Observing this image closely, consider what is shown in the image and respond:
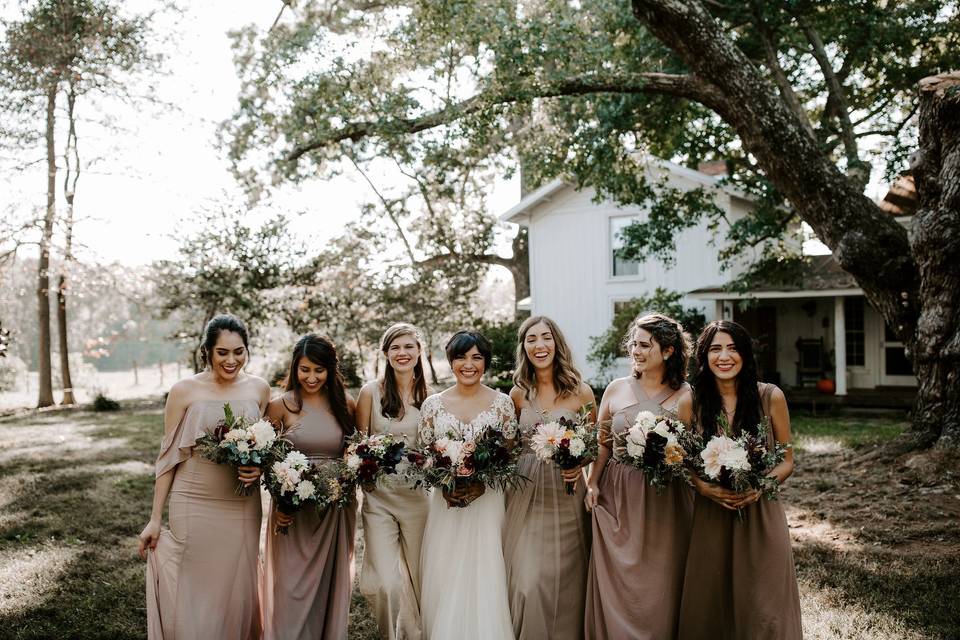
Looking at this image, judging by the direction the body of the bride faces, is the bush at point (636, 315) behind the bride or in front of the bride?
behind

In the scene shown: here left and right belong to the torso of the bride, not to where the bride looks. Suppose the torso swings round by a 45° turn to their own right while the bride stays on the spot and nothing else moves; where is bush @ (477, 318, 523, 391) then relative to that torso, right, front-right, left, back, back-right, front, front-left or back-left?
back-right

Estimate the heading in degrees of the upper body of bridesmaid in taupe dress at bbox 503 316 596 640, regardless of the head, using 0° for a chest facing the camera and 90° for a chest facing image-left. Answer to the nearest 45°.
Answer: approximately 0°

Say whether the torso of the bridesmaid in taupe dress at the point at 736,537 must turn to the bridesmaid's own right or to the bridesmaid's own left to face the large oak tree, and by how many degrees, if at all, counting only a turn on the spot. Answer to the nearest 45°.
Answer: approximately 180°

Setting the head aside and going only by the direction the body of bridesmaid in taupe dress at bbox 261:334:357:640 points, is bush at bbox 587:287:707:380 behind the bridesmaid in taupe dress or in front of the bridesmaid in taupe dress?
behind

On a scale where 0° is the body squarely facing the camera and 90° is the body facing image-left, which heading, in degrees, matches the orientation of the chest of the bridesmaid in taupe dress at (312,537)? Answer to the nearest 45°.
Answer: approximately 0°

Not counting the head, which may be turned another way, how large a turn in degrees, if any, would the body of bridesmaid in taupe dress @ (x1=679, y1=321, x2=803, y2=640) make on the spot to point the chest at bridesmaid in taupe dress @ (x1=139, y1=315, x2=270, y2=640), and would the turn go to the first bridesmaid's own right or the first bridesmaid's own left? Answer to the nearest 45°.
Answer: approximately 90° to the first bridesmaid's own right

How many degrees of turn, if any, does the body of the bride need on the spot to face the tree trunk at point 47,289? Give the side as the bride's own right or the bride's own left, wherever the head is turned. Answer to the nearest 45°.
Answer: approximately 135° to the bride's own right
